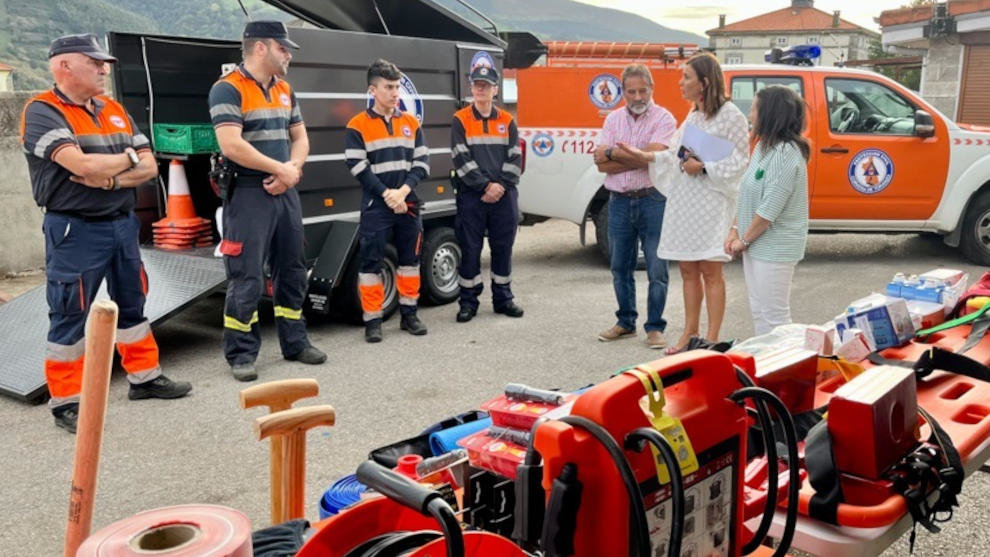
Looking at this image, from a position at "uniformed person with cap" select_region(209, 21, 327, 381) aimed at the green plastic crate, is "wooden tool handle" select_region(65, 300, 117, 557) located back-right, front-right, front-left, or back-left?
back-left

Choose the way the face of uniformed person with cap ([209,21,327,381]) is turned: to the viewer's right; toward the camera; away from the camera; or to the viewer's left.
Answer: to the viewer's right

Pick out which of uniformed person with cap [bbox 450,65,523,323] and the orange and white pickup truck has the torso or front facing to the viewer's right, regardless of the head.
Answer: the orange and white pickup truck

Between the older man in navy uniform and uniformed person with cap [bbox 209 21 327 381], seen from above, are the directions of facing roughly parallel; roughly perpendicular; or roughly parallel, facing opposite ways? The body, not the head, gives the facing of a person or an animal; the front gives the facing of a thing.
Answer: roughly parallel

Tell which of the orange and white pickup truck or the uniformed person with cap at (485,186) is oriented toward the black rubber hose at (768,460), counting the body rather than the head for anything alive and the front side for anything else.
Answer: the uniformed person with cap

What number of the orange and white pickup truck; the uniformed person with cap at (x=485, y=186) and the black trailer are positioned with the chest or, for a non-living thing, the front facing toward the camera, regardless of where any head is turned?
1

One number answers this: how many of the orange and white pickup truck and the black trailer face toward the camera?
0

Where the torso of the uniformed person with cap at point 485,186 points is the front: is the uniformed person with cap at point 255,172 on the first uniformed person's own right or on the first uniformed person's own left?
on the first uniformed person's own right

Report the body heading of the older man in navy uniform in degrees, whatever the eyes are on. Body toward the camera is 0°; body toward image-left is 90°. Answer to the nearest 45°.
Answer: approximately 315°

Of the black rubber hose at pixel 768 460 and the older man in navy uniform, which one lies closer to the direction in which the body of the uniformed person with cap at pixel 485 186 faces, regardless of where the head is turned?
the black rubber hose

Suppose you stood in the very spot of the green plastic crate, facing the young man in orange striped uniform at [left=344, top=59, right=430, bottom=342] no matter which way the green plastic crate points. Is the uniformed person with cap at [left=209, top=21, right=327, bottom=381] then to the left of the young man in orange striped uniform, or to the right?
right

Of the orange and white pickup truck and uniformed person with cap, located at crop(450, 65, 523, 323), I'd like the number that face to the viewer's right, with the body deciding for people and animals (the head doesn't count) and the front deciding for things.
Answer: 1

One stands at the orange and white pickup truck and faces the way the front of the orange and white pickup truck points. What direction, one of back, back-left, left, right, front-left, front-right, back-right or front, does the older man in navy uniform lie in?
back-right

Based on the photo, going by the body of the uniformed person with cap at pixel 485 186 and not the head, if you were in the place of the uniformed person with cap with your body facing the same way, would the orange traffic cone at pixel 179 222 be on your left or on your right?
on your right

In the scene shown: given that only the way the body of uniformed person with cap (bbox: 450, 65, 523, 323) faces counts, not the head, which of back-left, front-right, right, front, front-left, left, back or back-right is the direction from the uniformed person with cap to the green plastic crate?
right

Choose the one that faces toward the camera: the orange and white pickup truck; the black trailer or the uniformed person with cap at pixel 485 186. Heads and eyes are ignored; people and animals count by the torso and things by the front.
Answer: the uniformed person with cap

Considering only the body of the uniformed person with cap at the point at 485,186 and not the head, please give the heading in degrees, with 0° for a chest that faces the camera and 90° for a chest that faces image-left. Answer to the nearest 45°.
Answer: approximately 0°

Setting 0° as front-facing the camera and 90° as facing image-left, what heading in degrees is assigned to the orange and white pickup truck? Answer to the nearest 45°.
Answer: approximately 270°
